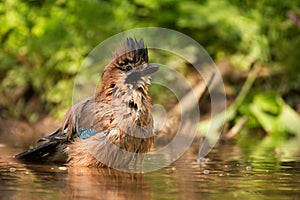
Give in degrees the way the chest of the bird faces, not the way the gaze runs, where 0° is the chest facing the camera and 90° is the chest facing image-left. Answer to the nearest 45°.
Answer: approximately 315°
